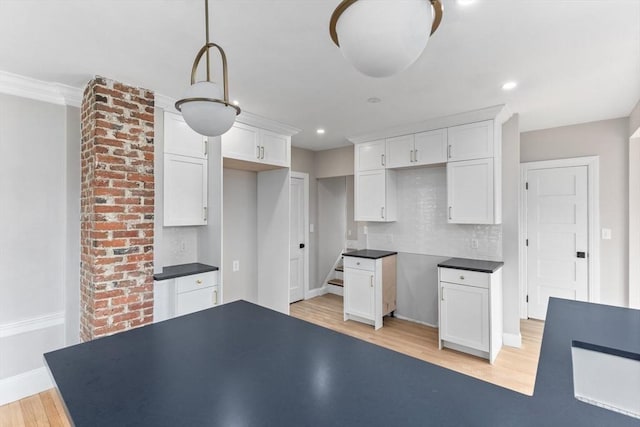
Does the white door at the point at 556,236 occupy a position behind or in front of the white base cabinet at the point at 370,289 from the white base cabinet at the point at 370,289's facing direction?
behind

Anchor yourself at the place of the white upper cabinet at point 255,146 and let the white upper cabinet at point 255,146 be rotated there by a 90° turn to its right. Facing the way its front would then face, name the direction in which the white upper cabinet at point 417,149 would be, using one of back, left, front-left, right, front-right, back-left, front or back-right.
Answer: back-left

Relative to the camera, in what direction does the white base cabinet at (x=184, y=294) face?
facing the viewer and to the right of the viewer

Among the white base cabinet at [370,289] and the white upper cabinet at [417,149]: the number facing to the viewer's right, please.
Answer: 0

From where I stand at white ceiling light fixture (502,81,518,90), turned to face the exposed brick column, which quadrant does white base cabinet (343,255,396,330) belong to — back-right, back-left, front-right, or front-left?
front-right

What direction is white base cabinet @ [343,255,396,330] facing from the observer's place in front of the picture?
facing the viewer and to the left of the viewer

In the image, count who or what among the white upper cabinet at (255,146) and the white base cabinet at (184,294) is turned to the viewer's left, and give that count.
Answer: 0

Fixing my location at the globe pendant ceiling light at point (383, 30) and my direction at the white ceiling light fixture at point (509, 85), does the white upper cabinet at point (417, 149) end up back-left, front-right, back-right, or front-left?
front-left

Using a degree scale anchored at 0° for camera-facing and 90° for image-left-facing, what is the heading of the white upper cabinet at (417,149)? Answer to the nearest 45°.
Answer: approximately 45°

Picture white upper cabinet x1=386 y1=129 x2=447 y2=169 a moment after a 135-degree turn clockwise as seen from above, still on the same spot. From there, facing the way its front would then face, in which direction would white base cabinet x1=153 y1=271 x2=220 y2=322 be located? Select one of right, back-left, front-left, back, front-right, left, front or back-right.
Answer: back-left

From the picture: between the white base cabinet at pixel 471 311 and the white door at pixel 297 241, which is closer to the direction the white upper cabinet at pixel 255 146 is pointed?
the white base cabinet

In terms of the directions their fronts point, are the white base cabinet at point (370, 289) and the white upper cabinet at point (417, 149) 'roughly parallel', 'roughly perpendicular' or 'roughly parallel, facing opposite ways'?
roughly parallel

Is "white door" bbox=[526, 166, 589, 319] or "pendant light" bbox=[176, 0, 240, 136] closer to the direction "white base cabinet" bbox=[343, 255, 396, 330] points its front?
the pendant light

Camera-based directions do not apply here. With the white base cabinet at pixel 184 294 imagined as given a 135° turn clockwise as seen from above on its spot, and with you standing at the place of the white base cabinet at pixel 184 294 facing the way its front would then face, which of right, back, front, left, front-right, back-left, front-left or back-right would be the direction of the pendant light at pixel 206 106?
left

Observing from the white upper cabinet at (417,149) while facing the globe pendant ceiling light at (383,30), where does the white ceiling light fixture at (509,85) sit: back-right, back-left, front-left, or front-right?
front-left
